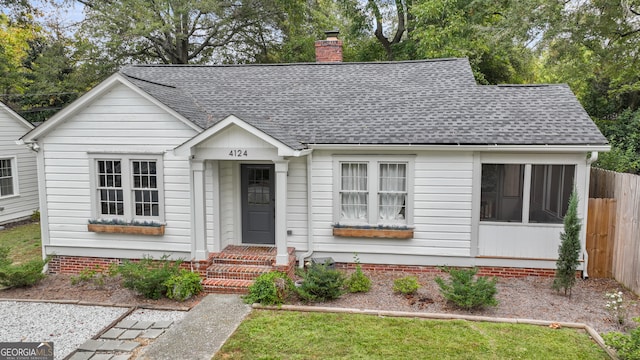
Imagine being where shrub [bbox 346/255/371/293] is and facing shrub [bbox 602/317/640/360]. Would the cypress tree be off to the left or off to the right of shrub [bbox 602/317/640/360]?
left

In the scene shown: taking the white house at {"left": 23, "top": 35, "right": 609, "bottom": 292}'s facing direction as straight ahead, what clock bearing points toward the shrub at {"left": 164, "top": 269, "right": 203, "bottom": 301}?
The shrub is roughly at 2 o'clock from the white house.

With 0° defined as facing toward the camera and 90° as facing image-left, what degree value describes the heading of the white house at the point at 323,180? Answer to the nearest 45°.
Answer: approximately 0°

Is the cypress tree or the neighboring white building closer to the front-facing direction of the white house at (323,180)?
the cypress tree

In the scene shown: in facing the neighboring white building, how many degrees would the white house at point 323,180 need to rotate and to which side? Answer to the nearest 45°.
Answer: approximately 135° to its right

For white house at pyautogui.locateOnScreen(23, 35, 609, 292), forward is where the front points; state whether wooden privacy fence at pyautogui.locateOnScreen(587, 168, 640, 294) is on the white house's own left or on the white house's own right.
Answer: on the white house's own left

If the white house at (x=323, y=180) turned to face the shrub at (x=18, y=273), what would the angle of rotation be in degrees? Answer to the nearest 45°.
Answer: approximately 90° to its right

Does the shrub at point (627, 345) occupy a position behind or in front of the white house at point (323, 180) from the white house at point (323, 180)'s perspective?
in front

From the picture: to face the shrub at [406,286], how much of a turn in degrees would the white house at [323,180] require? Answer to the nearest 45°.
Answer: approximately 45° to its left
